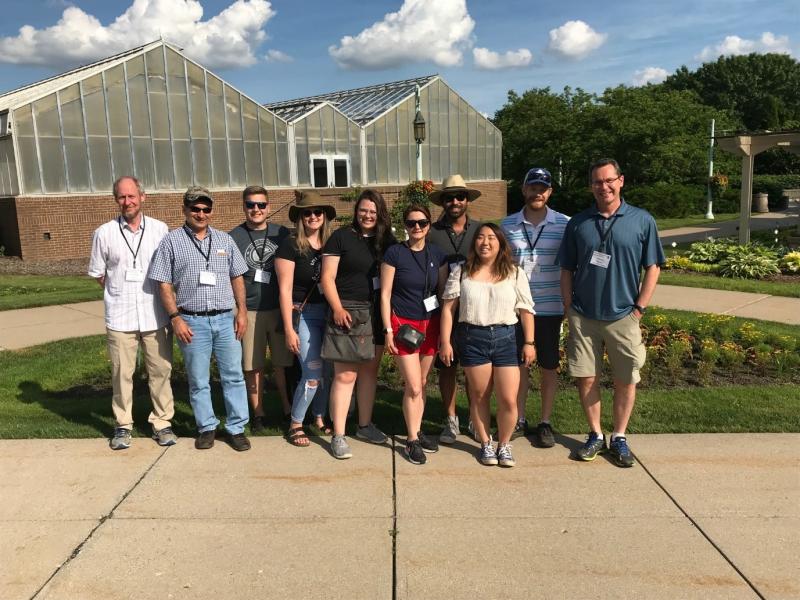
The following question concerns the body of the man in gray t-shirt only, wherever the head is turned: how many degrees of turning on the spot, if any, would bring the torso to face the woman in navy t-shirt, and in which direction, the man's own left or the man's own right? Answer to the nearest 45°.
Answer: approximately 45° to the man's own left

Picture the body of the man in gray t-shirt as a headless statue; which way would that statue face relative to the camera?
toward the camera

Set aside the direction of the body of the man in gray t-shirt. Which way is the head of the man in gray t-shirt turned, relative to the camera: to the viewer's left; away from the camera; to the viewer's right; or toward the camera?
toward the camera

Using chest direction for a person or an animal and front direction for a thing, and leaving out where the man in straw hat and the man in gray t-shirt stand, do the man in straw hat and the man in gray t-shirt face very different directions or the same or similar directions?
same or similar directions

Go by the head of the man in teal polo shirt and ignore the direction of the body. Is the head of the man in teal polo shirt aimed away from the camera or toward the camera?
toward the camera

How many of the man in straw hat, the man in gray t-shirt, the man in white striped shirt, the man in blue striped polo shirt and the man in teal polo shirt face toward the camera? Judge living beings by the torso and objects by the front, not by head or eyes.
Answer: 5

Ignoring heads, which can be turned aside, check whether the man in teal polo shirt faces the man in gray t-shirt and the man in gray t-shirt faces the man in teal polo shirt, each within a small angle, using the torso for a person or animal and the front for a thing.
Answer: no

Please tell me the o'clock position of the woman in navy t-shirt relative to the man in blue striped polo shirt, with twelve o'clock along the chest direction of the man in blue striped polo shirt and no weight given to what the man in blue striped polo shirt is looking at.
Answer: The woman in navy t-shirt is roughly at 2 o'clock from the man in blue striped polo shirt.

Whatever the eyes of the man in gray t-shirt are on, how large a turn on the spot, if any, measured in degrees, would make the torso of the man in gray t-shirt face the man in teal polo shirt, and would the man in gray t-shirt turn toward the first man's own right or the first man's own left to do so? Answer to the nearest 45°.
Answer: approximately 45° to the first man's own left

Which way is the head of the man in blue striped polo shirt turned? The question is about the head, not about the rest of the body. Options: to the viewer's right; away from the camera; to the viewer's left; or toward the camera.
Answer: toward the camera

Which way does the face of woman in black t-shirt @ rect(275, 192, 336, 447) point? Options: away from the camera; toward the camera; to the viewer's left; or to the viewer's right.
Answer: toward the camera

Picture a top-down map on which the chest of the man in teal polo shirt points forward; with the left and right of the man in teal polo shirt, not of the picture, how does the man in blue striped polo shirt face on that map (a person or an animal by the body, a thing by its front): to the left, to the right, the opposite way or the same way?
the same way

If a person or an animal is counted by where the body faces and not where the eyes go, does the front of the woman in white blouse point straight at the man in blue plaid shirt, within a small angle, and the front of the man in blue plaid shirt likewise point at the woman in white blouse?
no

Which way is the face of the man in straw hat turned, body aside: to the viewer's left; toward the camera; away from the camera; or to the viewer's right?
toward the camera

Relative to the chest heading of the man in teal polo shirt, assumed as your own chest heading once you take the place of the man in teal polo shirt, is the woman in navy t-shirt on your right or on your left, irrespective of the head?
on your right

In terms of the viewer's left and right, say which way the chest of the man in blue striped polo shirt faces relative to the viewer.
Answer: facing the viewer

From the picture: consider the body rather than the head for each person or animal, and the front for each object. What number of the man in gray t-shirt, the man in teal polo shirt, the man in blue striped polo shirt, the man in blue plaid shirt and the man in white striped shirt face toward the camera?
5

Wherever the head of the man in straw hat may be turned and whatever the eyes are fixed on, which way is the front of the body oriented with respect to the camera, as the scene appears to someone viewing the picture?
toward the camera

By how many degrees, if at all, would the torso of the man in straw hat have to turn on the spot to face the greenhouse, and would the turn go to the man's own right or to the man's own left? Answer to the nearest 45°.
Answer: approximately 135° to the man's own right
